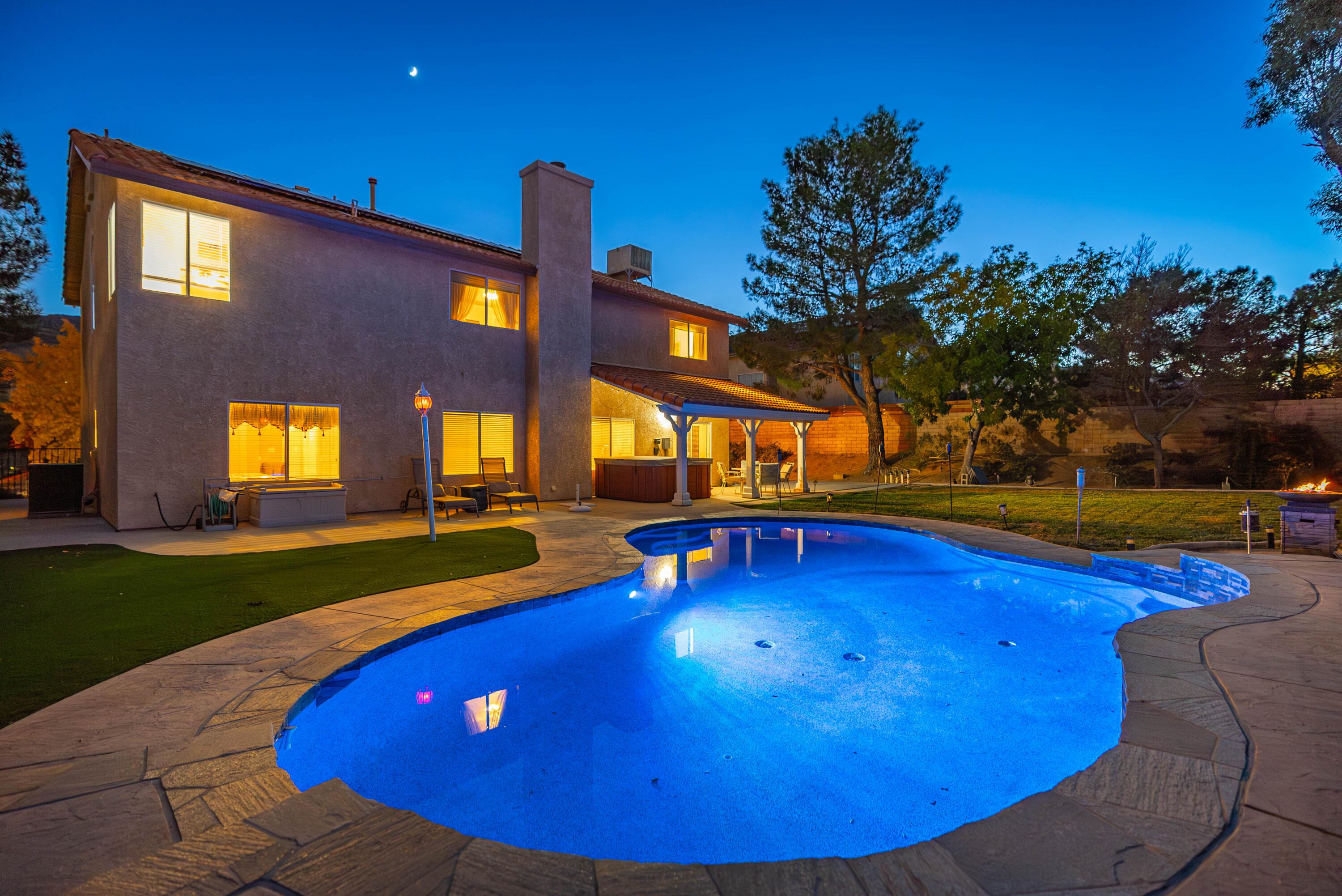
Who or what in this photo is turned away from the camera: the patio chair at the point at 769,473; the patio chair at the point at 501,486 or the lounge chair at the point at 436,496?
the patio chair at the point at 769,473

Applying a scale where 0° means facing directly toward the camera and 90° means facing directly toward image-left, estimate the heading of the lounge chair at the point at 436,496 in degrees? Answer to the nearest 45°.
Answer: approximately 315°

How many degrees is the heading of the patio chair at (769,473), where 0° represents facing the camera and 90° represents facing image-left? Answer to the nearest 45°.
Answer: approximately 180°

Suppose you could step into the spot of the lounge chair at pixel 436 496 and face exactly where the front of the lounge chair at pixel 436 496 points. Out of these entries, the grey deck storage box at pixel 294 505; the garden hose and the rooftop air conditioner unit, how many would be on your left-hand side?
1

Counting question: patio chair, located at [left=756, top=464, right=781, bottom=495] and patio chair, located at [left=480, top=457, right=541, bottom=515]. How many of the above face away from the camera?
1

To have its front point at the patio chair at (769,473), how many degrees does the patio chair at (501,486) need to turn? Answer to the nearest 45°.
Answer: approximately 45° to its left

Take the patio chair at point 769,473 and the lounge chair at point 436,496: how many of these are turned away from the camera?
1

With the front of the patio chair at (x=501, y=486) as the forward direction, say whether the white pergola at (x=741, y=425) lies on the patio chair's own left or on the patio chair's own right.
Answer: on the patio chair's own left
